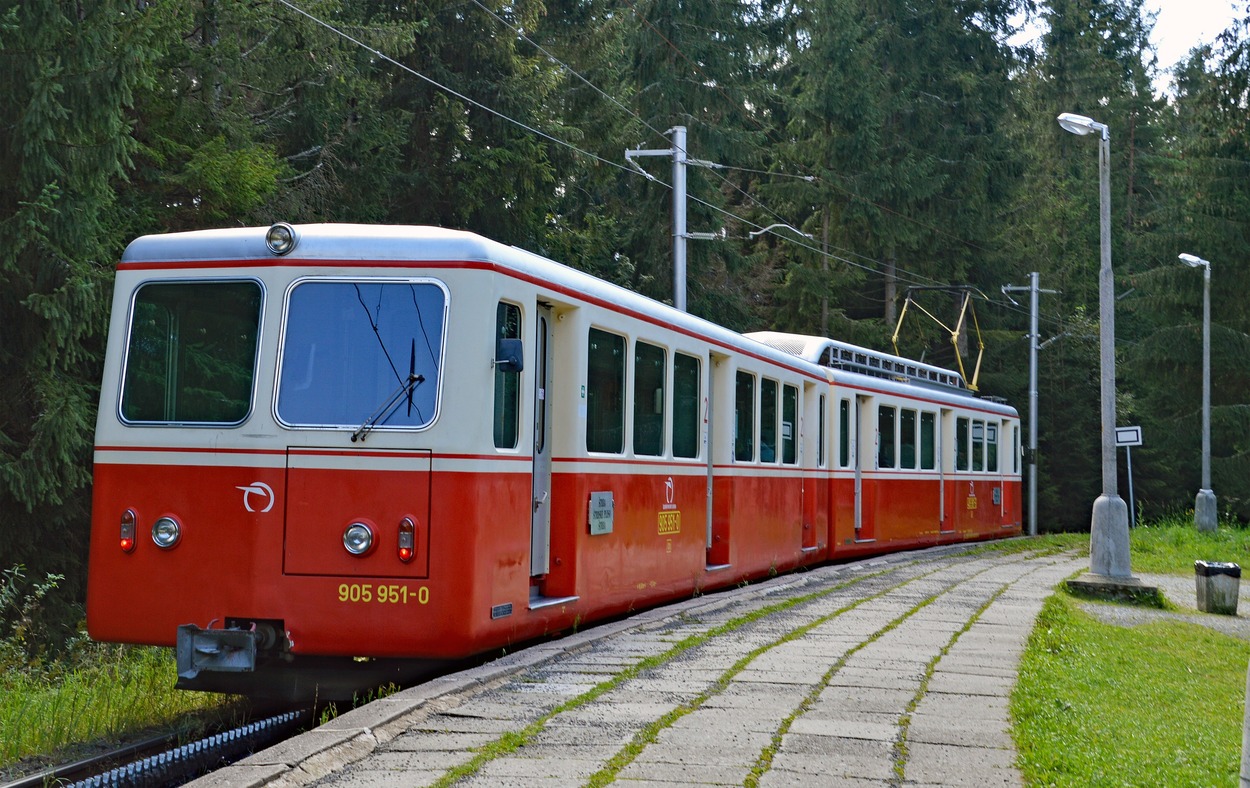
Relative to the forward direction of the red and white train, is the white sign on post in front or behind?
behind

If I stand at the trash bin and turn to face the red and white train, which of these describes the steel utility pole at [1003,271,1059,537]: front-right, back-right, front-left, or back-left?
front-right

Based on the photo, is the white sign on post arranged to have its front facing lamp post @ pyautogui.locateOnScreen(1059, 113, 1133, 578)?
yes

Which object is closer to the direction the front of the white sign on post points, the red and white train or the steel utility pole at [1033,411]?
the red and white train

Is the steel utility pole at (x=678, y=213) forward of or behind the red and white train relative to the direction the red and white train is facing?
behind

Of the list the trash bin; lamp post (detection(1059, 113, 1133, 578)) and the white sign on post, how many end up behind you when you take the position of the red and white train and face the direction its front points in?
3

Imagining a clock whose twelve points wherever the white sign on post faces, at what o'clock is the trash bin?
The trash bin is roughly at 12 o'clock from the white sign on post.

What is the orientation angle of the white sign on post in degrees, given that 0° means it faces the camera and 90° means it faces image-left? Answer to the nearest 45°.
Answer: approximately 0°

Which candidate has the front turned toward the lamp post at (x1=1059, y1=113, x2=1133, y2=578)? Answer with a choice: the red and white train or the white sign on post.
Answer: the white sign on post

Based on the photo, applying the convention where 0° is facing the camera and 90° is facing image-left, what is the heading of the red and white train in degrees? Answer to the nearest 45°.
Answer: approximately 45°
